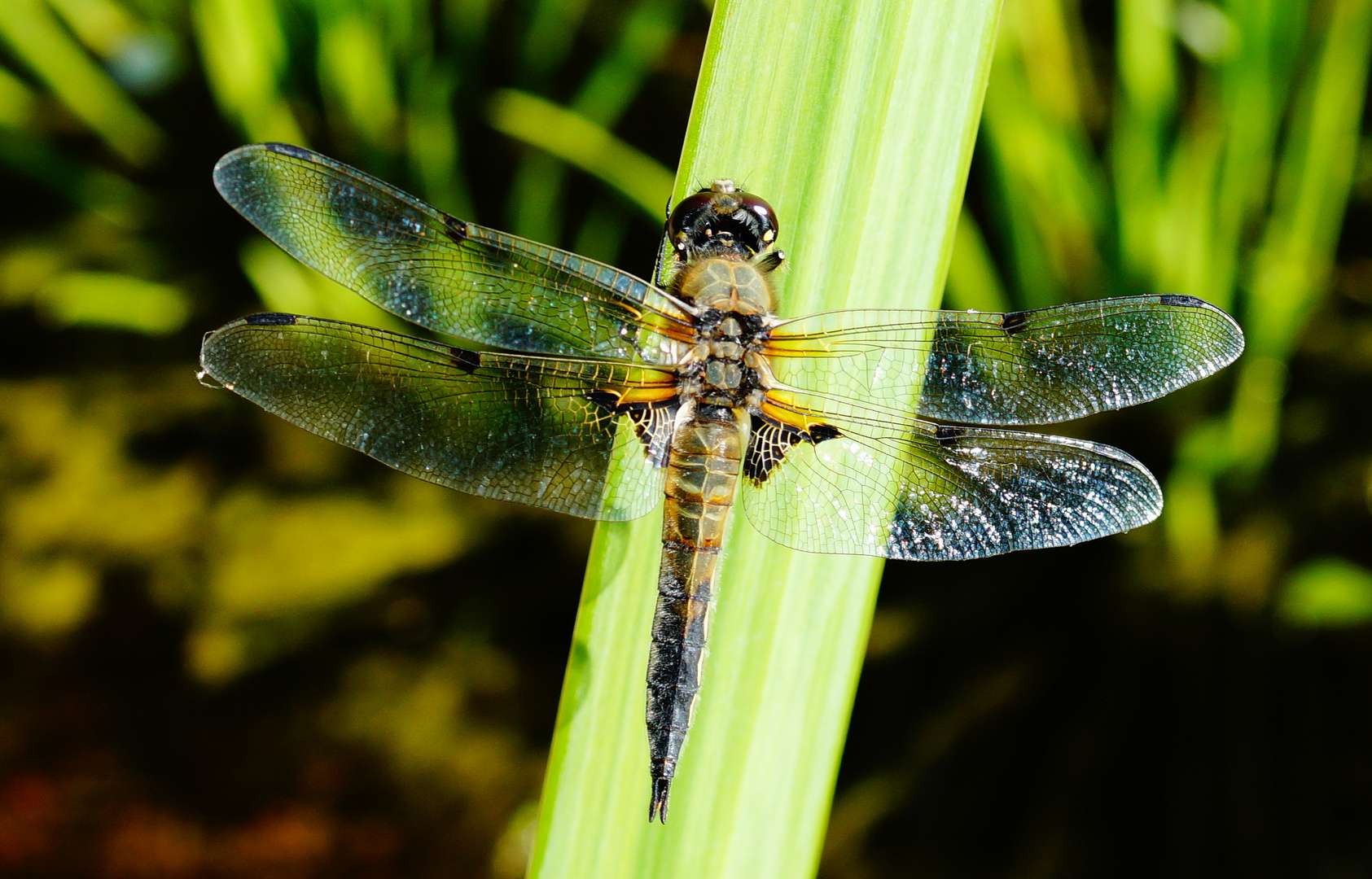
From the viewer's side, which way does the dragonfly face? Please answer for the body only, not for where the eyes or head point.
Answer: away from the camera
